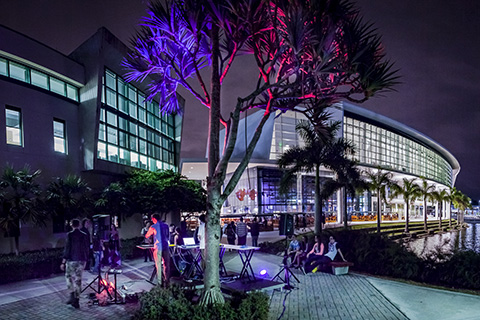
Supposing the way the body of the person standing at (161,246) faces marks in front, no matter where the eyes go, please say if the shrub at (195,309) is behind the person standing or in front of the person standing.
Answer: behind

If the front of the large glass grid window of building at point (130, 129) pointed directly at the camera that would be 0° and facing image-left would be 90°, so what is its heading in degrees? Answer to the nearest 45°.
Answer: approximately 315°

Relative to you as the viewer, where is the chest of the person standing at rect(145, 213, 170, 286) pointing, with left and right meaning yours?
facing away from the viewer and to the left of the viewer

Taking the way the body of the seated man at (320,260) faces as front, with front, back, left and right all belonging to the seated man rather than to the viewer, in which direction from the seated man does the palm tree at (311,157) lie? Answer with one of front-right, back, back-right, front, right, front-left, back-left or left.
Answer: back-right

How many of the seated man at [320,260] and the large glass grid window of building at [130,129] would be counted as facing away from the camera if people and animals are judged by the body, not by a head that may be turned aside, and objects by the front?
0

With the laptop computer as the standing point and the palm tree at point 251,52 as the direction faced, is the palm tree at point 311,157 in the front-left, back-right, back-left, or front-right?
back-left

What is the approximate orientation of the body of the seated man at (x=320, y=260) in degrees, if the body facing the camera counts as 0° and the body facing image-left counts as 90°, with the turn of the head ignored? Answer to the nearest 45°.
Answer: approximately 45°

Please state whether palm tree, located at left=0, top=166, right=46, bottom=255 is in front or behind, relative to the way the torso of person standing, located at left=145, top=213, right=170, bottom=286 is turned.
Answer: in front
